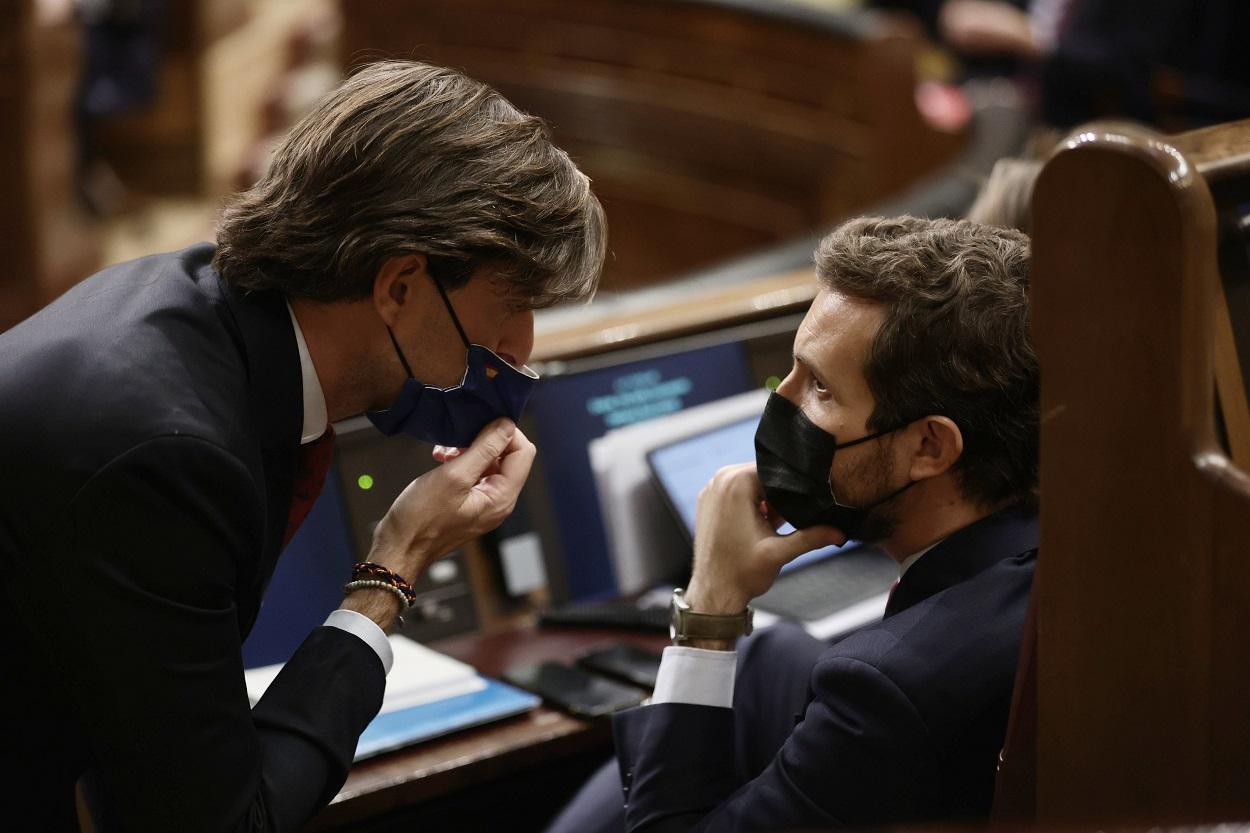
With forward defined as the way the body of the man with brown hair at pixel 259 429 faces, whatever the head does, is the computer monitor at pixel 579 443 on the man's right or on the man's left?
on the man's left

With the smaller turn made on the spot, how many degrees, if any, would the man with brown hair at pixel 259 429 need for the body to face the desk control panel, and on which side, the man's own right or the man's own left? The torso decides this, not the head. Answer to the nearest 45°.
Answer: approximately 90° to the man's own left

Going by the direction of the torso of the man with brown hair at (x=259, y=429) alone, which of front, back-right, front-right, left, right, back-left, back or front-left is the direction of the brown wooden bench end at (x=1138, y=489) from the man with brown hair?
front-right

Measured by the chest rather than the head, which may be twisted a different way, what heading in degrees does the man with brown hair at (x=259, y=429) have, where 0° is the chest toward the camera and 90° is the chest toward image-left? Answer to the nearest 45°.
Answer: approximately 270°

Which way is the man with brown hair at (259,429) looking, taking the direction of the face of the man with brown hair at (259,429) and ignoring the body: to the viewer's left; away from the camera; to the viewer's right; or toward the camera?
to the viewer's right

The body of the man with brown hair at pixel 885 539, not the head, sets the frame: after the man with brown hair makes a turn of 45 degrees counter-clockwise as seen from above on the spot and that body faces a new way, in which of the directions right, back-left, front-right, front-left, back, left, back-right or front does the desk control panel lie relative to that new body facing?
right

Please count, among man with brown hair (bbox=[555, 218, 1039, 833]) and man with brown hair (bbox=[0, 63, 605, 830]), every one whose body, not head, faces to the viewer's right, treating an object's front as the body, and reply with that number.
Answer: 1

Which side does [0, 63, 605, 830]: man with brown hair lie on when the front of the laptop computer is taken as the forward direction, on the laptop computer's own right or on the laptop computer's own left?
on the laptop computer's own right

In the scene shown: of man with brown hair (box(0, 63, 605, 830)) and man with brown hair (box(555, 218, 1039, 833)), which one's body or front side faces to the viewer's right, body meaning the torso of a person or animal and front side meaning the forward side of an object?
man with brown hair (box(0, 63, 605, 830))

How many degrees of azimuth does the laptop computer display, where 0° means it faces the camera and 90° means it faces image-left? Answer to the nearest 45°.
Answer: approximately 315°

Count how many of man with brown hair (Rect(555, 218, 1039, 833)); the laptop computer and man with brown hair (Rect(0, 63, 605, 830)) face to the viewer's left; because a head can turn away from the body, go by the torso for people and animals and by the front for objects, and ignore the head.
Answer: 1

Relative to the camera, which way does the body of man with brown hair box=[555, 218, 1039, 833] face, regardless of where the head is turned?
to the viewer's left

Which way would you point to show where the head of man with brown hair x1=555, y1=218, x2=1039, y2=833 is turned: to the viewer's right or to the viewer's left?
to the viewer's left
